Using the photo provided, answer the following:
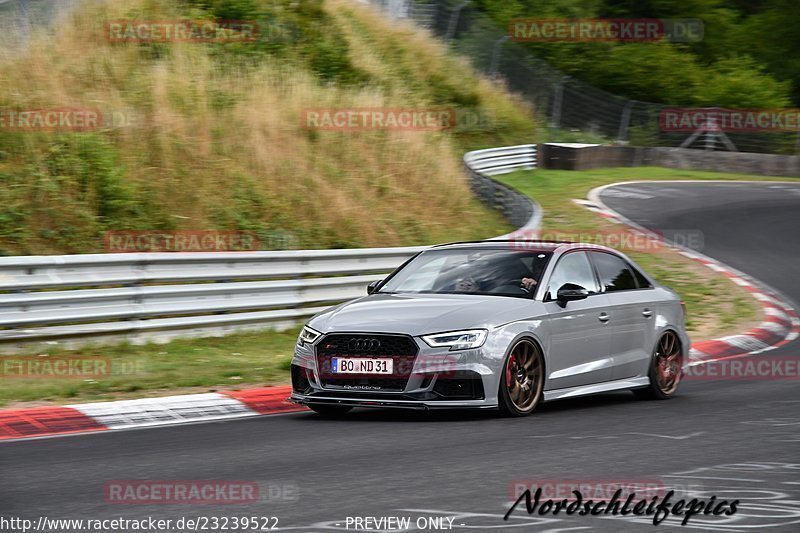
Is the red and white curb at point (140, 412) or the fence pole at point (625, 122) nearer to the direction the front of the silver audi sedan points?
the red and white curb

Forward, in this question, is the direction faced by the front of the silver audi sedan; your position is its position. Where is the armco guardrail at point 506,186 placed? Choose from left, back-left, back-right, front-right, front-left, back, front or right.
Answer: back-right

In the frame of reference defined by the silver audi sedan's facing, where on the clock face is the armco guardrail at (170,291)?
The armco guardrail is roughly at 3 o'clock from the silver audi sedan.

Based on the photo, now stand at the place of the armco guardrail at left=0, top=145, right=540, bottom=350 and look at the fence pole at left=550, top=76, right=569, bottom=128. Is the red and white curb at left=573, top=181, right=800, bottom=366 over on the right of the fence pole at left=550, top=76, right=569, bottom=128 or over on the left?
right

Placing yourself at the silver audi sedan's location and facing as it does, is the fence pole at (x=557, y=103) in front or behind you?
behind

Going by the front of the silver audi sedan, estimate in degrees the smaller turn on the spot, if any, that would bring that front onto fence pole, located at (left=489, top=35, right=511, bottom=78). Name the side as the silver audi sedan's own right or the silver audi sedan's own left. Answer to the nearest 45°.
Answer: approximately 135° to the silver audi sedan's own right

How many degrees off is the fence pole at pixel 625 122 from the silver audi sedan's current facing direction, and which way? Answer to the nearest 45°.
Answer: approximately 135° to its right
